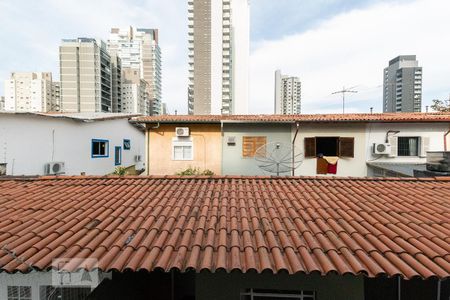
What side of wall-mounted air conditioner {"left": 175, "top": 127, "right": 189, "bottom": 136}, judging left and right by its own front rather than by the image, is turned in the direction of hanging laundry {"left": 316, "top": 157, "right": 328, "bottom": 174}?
left

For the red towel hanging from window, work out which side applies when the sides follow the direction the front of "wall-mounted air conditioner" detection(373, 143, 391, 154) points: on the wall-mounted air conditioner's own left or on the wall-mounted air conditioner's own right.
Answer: on the wall-mounted air conditioner's own right

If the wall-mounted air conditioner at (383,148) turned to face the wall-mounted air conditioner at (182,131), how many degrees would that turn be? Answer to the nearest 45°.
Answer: approximately 45° to its right

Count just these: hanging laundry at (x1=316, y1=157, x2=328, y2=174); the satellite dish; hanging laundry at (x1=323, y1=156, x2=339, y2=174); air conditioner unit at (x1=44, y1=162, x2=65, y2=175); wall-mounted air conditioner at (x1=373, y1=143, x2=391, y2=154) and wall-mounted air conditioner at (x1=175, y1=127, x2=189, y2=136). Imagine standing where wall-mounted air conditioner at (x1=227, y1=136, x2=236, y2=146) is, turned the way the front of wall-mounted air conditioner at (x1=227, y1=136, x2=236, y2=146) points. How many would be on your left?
4

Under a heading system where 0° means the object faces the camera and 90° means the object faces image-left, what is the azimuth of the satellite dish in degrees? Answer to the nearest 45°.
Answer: approximately 0°

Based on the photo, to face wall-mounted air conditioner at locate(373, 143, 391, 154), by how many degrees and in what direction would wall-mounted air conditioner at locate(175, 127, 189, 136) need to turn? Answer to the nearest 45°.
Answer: approximately 90° to its left

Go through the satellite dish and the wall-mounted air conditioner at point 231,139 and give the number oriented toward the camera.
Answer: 2

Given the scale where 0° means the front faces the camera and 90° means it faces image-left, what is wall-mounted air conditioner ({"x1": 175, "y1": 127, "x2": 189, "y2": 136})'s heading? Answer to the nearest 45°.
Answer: approximately 0°

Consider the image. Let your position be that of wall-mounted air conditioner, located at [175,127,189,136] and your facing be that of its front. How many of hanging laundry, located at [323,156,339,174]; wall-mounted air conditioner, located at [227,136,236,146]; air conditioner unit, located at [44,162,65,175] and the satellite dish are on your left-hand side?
3
